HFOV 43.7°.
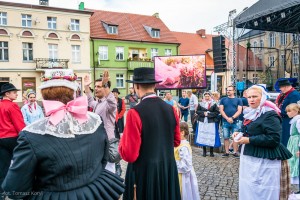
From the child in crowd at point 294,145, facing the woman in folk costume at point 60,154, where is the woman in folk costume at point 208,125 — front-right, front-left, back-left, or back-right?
back-right

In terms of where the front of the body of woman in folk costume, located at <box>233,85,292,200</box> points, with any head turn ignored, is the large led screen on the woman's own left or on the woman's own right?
on the woman's own right

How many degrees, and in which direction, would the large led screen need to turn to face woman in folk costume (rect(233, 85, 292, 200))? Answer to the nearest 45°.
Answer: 0° — it already faces them

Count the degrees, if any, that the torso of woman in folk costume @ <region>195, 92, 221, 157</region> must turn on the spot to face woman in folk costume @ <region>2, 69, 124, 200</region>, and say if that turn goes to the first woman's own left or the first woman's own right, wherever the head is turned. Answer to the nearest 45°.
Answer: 0° — they already face them

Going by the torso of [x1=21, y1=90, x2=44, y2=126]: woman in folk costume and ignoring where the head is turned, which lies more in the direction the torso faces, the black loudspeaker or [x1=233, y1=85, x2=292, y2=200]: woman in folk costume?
the woman in folk costume

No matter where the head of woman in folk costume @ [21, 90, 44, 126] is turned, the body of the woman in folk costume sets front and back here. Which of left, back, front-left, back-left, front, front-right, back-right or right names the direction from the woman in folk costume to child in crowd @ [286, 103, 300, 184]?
front-left

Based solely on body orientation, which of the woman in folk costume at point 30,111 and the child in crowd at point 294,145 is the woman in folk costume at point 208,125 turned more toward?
the child in crowd

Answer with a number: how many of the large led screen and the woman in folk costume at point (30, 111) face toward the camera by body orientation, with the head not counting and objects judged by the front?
2

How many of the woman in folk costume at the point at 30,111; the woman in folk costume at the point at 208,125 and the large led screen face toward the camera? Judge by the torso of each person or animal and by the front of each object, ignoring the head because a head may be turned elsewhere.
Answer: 3

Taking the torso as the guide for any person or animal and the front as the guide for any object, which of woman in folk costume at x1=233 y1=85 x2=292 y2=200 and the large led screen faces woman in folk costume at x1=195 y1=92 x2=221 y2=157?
the large led screen

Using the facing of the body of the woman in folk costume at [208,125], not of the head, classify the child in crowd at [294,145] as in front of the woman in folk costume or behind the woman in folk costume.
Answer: in front
